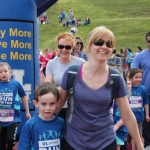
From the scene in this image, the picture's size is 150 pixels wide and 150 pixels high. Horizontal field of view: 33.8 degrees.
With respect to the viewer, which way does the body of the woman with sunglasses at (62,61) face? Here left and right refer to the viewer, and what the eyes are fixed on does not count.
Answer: facing the viewer

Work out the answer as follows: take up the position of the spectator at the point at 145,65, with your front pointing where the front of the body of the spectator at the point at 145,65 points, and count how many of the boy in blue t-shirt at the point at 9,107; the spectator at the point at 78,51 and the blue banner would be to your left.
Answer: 0

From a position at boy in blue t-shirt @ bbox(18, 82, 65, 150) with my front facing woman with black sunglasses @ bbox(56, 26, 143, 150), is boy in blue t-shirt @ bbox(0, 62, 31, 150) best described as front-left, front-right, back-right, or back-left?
back-left

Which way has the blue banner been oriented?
toward the camera

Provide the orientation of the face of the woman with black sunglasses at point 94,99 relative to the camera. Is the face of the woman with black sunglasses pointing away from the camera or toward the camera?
toward the camera

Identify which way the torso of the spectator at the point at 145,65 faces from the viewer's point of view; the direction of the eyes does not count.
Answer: toward the camera

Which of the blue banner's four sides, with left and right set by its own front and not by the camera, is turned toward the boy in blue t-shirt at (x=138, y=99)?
left

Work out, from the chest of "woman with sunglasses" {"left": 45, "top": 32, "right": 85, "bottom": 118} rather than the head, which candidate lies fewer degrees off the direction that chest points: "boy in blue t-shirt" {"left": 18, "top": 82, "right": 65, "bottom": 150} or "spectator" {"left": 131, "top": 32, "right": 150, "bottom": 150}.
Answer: the boy in blue t-shirt

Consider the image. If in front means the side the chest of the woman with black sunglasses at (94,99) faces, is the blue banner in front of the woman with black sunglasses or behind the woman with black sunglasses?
behind

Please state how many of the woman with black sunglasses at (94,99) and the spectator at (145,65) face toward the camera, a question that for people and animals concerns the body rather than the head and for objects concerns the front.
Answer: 2

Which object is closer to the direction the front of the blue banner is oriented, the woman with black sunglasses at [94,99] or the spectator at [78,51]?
the woman with black sunglasses
